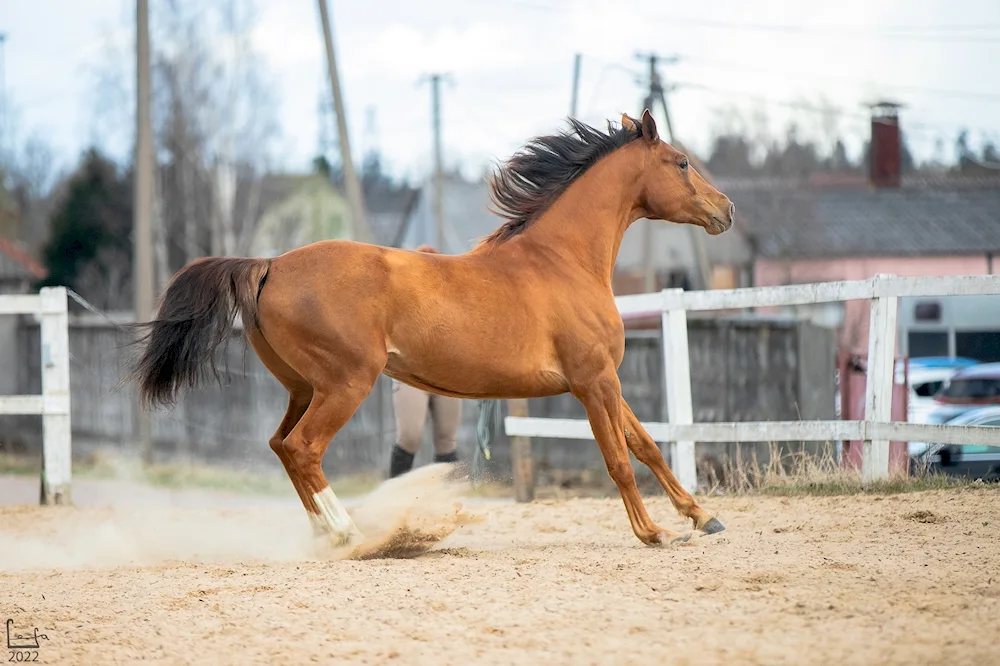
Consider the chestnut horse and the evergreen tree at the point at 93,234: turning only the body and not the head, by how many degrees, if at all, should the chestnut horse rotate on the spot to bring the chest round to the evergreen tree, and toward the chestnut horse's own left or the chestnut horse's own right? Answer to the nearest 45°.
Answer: approximately 90° to the chestnut horse's own left

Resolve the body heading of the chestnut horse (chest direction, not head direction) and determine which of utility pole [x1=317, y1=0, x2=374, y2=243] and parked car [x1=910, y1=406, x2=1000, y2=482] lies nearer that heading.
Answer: the parked car

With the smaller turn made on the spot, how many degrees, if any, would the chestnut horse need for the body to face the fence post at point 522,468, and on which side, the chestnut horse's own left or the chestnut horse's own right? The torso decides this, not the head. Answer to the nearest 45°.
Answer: approximately 90° to the chestnut horse's own left

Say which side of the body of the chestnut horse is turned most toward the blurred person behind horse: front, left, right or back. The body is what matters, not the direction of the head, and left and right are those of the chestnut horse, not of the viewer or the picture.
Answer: left

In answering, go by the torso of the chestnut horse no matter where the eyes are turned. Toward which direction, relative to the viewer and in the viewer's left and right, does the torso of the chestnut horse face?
facing to the right of the viewer

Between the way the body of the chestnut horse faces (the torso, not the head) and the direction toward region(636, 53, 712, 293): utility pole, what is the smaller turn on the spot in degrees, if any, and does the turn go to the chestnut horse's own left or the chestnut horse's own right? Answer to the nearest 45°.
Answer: approximately 90° to the chestnut horse's own left

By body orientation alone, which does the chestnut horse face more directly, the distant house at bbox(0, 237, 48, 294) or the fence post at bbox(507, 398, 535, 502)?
the fence post

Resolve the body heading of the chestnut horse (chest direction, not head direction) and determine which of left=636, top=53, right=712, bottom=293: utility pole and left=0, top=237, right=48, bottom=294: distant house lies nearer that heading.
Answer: the utility pole

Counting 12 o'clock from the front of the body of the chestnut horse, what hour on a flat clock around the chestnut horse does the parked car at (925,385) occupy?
The parked car is roughly at 10 o'clock from the chestnut horse.
